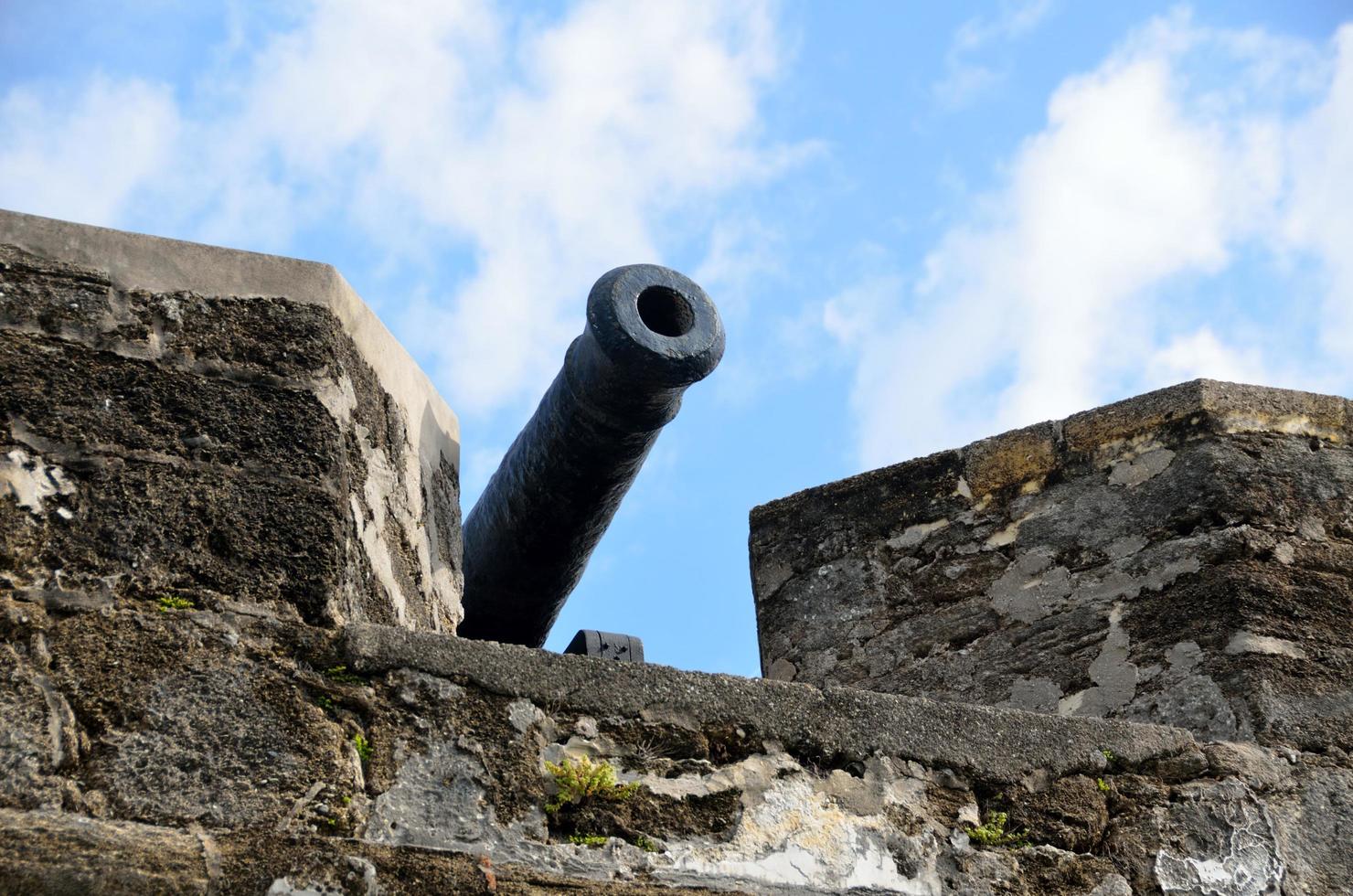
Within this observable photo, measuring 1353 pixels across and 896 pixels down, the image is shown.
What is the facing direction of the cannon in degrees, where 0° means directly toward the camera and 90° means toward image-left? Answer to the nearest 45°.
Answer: approximately 315°
